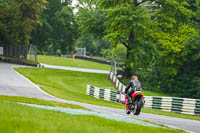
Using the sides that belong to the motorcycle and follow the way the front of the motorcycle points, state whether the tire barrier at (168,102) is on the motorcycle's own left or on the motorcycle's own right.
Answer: on the motorcycle's own right

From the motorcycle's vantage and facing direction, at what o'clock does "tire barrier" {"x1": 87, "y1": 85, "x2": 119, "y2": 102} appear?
The tire barrier is roughly at 1 o'clock from the motorcycle.

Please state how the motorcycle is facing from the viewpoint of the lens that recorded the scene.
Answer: facing away from the viewer and to the left of the viewer
